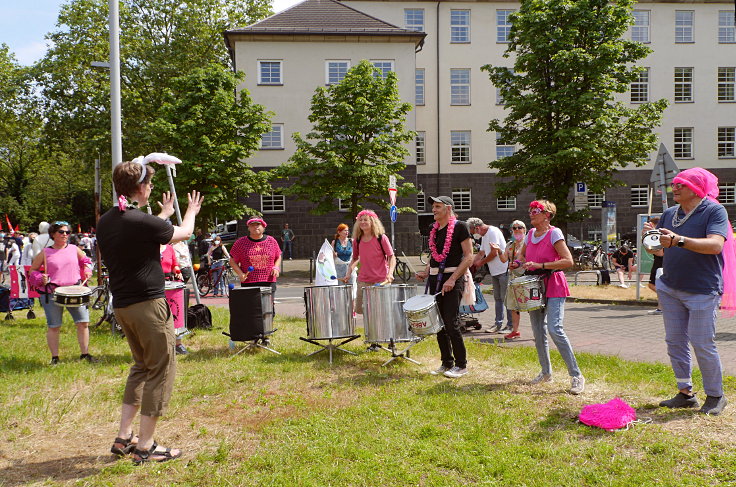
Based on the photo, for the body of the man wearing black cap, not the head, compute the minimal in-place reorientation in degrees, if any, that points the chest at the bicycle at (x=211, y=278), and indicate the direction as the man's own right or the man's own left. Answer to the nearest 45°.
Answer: approximately 90° to the man's own right

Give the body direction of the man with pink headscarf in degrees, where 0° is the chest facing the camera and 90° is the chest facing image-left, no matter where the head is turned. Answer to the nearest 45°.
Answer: approximately 45°

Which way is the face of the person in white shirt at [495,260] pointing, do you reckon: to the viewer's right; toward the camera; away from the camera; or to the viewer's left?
to the viewer's left

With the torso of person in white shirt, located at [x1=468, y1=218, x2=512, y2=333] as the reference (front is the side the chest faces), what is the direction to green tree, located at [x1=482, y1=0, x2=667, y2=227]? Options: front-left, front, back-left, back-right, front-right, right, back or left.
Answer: right

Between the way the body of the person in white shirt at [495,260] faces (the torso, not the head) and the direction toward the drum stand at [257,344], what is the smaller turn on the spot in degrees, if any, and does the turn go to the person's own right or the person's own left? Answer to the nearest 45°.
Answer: approximately 45° to the person's own left

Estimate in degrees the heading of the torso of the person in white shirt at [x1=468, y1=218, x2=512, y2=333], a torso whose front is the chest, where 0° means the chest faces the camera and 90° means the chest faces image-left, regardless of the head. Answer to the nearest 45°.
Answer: approximately 90°

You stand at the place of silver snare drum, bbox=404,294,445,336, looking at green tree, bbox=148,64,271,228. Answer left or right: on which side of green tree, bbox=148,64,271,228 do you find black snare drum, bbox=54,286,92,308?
left

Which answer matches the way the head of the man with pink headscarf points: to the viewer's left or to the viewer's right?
to the viewer's left

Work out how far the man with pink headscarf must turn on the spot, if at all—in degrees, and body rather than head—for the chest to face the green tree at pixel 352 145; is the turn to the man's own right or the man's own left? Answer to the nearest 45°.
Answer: approximately 90° to the man's own right

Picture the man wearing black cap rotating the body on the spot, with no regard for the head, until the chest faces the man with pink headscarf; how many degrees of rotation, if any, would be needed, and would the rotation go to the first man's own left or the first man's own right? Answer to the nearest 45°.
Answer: approximately 90° to the first man's own left

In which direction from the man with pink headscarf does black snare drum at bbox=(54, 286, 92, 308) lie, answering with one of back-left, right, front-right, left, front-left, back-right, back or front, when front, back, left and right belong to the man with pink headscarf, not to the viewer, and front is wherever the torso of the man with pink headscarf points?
front-right
